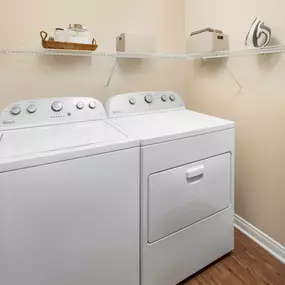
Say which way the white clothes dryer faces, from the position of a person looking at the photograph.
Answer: facing the viewer and to the right of the viewer
